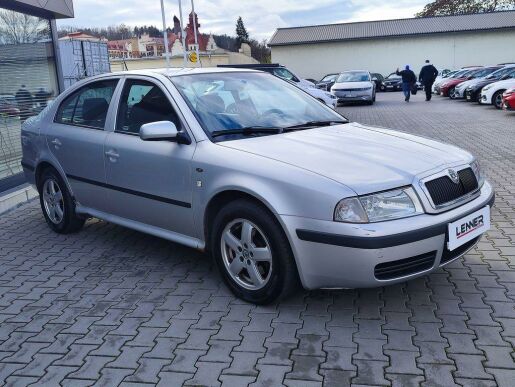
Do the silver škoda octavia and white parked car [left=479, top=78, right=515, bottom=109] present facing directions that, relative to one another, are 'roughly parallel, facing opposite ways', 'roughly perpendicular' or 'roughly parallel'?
roughly perpendicular

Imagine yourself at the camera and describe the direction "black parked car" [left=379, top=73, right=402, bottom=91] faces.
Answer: facing the viewer and to the left of the viewer

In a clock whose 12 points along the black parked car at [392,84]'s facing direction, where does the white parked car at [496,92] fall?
The white parked car is roughly at 10 o'clock from the black parked car.

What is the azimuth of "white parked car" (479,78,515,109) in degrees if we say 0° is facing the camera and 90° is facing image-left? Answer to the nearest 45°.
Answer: approximately 45°

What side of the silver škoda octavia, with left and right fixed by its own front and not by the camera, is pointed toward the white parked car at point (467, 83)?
left

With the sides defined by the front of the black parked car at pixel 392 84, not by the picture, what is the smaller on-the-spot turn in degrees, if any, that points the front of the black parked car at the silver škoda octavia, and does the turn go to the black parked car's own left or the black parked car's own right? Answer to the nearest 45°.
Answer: approximately 45° to the black parked car's own left

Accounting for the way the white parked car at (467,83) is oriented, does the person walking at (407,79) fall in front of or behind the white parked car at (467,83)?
in front

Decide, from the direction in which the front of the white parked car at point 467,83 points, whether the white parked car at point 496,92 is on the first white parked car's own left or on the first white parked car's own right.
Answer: on the first white parked car's own left

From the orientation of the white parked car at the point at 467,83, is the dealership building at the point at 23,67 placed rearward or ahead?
ahead

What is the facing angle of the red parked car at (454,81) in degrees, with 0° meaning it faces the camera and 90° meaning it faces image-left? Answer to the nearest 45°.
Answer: approximately 45°
